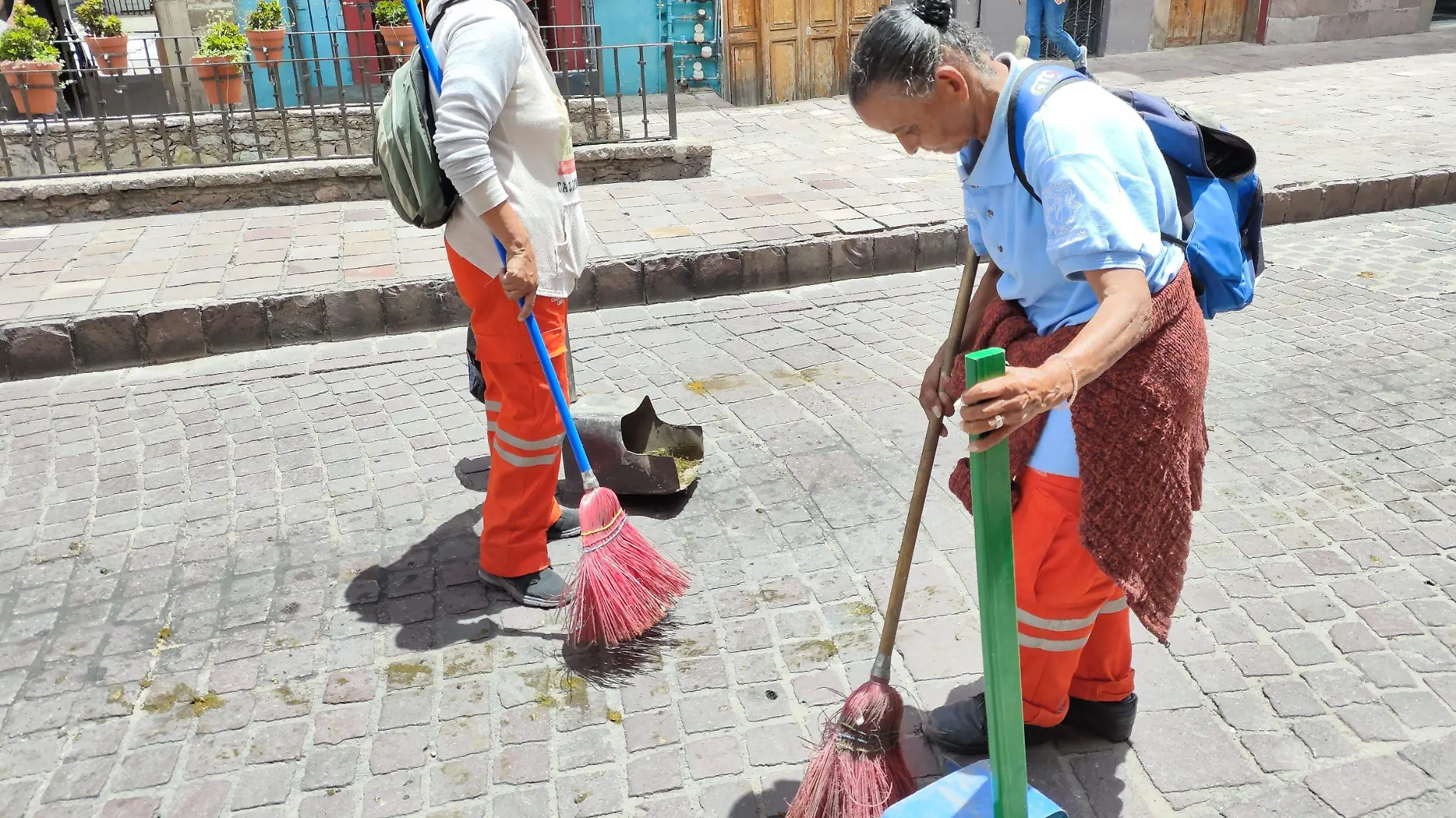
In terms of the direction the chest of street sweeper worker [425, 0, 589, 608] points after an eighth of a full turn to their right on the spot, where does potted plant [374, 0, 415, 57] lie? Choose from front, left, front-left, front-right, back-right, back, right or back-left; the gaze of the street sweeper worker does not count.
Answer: back-left

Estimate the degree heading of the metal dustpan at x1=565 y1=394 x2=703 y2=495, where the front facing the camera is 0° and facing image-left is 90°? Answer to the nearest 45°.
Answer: approximately 270°

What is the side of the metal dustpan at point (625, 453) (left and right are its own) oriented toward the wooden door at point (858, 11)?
left

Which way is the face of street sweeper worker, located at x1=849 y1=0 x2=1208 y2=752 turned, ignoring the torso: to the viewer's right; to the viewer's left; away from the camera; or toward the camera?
to the viewer's left

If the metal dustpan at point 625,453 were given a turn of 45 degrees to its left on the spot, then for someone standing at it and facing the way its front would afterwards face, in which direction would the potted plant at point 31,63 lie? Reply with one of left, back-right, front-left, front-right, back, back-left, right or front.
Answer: left

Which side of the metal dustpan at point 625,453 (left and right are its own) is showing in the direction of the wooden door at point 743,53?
left

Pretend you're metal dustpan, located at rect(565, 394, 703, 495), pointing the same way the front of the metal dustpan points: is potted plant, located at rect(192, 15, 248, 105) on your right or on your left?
on your left

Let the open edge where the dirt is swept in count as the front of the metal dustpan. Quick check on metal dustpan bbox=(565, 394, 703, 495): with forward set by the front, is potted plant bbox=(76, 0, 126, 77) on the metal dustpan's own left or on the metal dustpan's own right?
on the metal dustpan's own left

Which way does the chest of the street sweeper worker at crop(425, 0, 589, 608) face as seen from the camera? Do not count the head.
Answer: to the viewer's right

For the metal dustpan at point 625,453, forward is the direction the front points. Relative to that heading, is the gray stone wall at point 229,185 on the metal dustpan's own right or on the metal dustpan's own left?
on the metal dustpan's own left

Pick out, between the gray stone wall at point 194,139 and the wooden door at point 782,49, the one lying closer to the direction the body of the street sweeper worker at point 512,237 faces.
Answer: the wooden door

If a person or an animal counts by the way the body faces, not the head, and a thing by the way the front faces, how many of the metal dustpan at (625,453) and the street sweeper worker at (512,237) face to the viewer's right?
2
